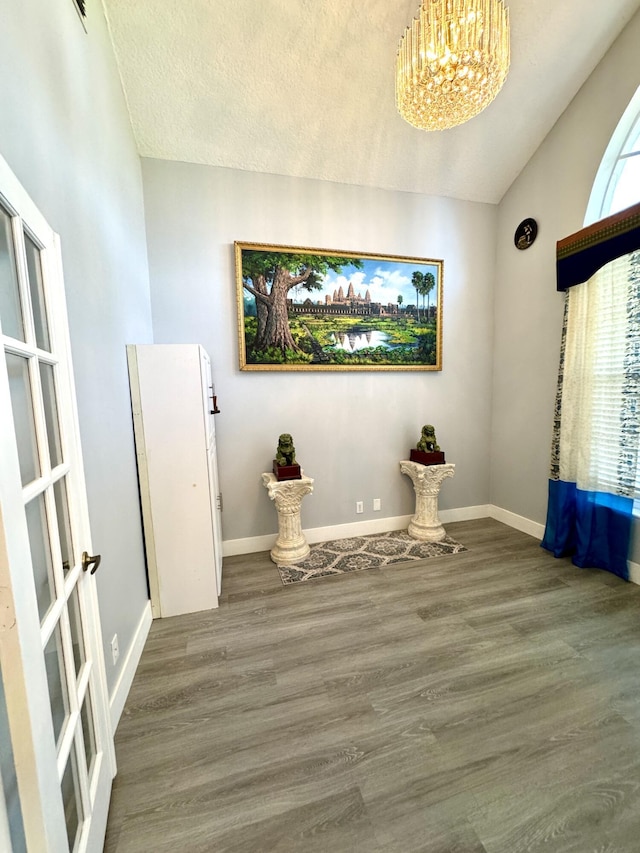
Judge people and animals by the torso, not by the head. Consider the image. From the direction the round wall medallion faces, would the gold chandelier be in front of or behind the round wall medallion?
in front

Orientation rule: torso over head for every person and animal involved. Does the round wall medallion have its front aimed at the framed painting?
yes

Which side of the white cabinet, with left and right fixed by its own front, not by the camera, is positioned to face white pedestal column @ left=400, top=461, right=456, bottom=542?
front

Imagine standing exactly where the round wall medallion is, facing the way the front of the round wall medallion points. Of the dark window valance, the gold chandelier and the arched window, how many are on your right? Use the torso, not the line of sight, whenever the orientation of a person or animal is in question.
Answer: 0

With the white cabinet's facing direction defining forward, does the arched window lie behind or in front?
in front

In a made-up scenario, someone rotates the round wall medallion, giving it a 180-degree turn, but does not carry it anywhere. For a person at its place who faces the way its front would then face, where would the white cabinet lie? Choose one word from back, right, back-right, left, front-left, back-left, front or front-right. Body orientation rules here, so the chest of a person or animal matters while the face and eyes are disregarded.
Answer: back

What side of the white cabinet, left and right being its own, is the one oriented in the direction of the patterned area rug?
front

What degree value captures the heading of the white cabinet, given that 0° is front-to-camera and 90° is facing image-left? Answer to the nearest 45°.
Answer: approximately 270°

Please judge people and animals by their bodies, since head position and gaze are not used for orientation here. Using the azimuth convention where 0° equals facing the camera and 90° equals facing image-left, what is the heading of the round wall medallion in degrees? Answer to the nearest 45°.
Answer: approximately 45°

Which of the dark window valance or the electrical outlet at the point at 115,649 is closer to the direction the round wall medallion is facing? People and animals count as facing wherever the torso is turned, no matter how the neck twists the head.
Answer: the electrical outlet

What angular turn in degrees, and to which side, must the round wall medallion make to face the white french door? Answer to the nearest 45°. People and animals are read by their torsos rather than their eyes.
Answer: approximately 45° to its left
